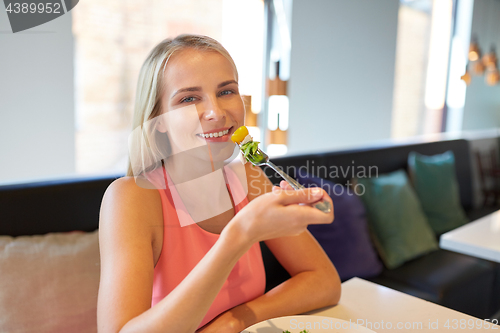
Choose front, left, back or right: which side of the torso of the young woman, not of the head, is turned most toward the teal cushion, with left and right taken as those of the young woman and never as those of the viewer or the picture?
left

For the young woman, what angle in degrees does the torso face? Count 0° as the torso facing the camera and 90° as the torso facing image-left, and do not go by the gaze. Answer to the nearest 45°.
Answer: approximately 315°

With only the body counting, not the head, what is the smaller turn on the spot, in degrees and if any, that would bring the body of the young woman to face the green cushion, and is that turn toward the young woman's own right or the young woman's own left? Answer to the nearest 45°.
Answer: approximately 90° to the young woman's own left

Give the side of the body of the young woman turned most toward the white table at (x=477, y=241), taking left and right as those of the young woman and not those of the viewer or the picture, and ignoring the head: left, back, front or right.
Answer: left
